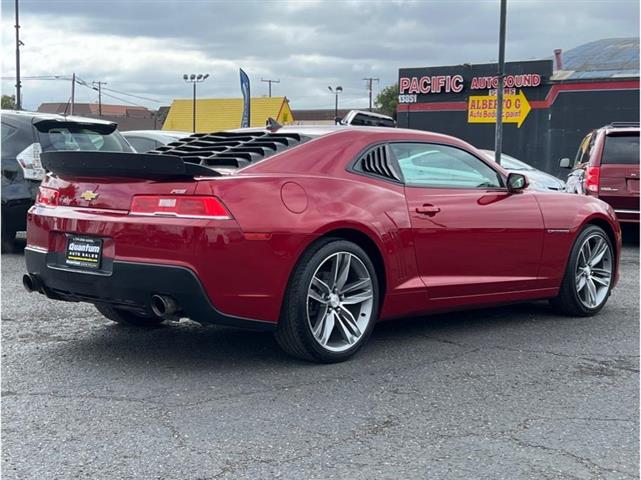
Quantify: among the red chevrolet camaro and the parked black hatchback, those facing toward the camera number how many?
0

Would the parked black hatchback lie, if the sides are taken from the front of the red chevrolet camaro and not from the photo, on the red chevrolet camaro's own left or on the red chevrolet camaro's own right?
on the red chevrolet camaro's own left

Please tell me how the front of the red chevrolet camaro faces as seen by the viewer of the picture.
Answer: facing away from the viewer and to the right of the viewer

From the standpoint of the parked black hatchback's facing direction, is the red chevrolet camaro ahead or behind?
behind

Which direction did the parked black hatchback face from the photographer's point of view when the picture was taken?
facing away from the viewer and to the left of the viewer
